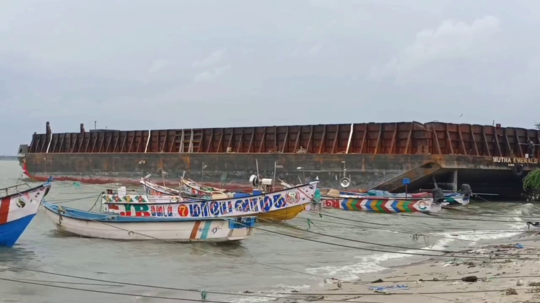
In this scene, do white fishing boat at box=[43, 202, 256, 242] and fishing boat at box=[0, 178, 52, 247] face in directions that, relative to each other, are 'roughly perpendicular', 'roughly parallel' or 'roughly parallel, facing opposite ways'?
roughly parallel, facing opposite ways

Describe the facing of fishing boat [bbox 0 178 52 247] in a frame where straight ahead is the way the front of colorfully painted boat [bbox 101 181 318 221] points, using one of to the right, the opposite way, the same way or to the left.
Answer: the same way

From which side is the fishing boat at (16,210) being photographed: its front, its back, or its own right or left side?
right

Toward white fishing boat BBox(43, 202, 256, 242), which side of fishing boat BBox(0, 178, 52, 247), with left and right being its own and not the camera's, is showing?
front

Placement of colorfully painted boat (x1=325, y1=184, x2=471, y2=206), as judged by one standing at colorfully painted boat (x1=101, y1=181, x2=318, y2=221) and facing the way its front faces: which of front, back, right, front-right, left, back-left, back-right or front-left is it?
front-left

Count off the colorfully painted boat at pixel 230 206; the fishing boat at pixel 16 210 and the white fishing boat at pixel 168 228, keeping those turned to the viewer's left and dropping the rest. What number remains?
1

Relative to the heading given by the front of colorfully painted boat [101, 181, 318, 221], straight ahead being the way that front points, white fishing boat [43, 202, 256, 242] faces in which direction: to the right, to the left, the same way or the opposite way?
the opposite way

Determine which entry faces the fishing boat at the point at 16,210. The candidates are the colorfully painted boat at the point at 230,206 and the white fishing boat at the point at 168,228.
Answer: the white fishing boat

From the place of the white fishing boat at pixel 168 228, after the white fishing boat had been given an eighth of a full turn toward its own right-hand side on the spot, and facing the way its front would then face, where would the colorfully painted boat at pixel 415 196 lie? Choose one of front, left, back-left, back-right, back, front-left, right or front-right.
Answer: right

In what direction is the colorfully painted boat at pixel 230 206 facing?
to the viewer's right

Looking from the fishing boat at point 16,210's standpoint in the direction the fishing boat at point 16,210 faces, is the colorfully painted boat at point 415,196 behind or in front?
in front

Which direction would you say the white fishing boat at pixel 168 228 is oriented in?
to the viewer's left

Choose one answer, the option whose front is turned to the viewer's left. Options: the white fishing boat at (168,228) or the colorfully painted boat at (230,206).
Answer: the white fishing boat
